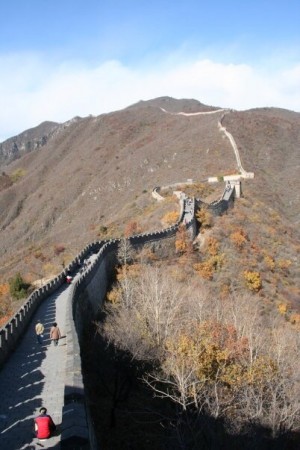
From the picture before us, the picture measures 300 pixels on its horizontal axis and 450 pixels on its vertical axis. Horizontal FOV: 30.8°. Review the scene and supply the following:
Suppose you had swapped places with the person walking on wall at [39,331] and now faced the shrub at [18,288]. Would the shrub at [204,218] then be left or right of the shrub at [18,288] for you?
right

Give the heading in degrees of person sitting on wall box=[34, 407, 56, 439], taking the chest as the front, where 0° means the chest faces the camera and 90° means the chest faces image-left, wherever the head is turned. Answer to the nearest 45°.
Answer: approximately 180°

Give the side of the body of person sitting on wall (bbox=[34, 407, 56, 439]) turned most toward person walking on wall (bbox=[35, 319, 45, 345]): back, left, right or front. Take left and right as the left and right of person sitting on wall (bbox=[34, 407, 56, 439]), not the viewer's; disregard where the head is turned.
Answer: front

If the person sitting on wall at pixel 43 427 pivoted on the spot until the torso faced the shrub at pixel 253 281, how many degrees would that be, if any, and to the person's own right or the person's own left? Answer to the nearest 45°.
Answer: approximately 45° to the person's own right

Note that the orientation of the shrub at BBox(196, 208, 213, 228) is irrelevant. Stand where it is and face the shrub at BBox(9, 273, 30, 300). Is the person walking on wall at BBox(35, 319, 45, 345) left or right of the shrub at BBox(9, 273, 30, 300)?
left

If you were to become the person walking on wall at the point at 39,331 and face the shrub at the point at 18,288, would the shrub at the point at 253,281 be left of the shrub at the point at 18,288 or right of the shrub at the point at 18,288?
right

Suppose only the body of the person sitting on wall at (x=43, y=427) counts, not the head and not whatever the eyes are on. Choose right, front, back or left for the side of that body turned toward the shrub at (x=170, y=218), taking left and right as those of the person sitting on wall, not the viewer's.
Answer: front

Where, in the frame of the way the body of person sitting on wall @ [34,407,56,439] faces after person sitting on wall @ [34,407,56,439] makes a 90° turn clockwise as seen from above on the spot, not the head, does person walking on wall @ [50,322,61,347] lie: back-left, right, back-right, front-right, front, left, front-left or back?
left

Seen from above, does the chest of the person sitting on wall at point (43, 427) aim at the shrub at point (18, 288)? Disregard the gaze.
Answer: yes

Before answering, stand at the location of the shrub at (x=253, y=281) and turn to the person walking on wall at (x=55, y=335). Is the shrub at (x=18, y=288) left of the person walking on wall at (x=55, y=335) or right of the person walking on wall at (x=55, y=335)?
right
